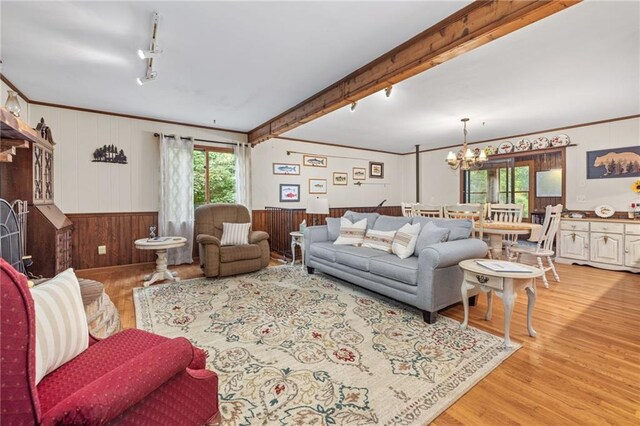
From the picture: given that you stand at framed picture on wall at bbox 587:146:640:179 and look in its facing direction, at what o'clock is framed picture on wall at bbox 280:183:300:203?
framed picture on wall at bbox 280:183:300:203 is roughly at 2 o'clock from framed picture on wall at bbox 587:146:640:179.

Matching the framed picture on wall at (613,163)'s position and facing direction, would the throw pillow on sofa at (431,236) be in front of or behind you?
in front

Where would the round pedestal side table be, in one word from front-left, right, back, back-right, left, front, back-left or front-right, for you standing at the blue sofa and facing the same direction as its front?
front-right

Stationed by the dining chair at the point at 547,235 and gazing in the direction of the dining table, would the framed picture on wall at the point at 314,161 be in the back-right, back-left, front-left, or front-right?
front-left

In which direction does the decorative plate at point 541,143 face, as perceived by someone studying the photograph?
facing the viewer

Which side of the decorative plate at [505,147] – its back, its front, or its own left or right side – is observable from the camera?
front

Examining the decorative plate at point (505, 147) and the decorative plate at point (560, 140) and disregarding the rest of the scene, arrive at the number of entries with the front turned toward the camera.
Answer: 2

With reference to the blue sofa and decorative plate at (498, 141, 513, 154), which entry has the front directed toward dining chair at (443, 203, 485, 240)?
the decorative plate

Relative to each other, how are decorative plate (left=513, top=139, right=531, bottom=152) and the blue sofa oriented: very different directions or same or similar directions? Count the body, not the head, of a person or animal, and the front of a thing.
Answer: same or similar directions

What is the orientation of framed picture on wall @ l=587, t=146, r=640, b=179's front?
toward the camera

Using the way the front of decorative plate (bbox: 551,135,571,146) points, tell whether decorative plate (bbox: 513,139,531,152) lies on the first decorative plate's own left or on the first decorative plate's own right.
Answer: on the first decorative plate's own right

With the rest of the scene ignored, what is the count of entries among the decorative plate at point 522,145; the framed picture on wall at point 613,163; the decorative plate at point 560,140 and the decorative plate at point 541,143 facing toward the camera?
4

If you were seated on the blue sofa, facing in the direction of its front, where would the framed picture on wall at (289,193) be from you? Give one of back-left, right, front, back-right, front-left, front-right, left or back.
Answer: right

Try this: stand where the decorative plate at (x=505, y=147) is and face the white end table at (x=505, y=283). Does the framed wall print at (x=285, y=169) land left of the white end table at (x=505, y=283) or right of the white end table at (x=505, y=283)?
right

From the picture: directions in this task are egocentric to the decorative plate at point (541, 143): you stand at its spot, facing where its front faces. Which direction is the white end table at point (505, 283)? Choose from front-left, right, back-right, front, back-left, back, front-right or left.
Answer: front

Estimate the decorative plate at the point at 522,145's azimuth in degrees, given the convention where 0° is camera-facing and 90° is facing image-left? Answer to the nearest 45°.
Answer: approximately 0°

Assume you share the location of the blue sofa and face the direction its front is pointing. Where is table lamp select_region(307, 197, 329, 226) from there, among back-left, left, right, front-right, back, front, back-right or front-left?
right
